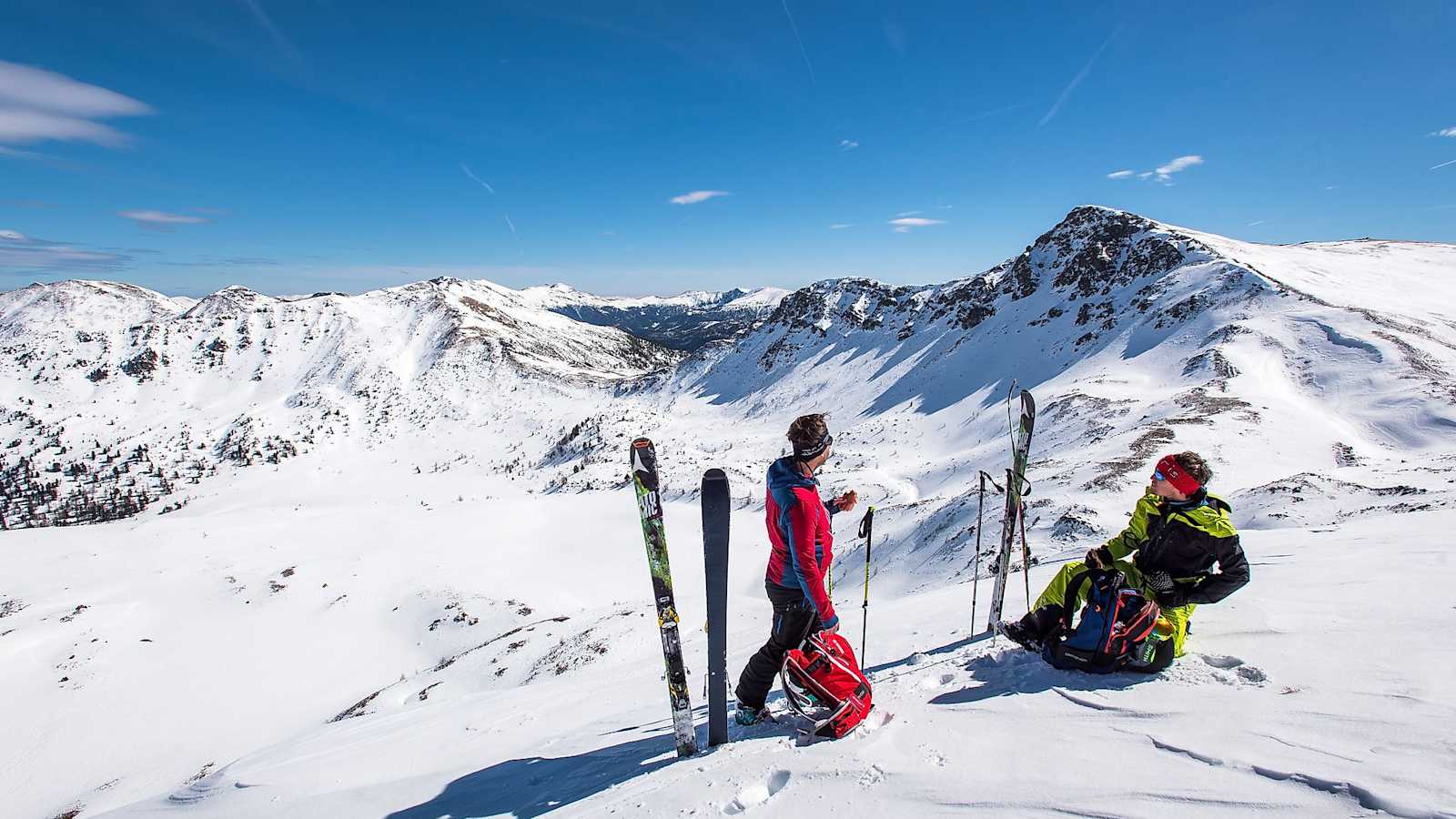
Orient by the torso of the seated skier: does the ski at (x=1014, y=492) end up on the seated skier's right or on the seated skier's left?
on the seated skier's right

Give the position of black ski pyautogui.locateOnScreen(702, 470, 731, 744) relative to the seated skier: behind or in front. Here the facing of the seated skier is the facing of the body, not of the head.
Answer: in front

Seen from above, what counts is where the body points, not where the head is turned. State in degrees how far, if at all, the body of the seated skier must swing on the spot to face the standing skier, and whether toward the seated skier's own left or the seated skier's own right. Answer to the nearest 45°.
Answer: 0° — they already face them

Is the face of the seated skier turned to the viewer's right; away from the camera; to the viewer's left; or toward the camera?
to the viewer's left

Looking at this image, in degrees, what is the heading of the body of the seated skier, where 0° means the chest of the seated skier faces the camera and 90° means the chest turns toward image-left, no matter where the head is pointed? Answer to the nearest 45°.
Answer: approximately 45°

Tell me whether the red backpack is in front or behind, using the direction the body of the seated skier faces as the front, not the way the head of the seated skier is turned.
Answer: in front
